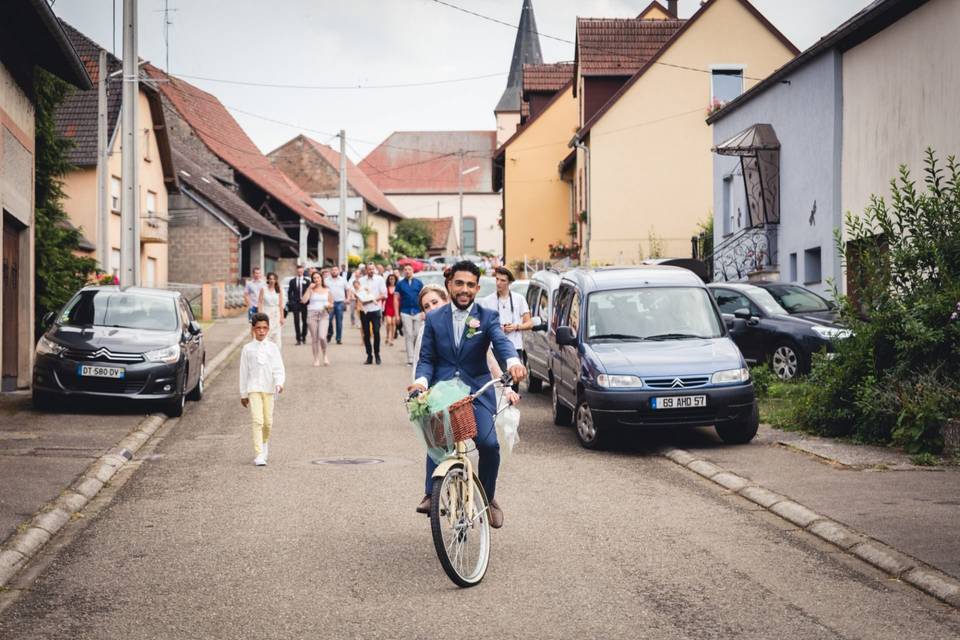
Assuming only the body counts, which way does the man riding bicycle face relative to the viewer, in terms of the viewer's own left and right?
facing the viewer

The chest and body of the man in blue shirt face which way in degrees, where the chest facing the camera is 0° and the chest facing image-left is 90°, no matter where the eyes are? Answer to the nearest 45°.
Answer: approximately 0°

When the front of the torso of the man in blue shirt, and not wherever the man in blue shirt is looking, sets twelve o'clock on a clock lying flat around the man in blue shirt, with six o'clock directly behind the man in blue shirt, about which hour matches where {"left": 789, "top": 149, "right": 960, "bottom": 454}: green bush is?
The green bush is roughly at 11 o'clock from the man in blue shirt.

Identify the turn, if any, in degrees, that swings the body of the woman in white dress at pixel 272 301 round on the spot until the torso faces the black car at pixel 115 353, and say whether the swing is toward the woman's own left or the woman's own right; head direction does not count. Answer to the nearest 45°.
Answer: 0° — they already face it

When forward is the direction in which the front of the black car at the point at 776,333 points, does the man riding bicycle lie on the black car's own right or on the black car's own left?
on the black car's own right

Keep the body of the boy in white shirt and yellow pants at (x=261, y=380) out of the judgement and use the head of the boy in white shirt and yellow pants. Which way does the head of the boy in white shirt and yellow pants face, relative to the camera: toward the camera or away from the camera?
toward the camera

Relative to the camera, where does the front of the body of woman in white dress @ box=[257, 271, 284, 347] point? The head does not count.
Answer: toward the camera

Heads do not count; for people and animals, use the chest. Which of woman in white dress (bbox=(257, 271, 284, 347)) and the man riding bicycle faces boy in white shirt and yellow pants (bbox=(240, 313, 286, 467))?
the woman in white dress

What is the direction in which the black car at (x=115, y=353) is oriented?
toward the camera

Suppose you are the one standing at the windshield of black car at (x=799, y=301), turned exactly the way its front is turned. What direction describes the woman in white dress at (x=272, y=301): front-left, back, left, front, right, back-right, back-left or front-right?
back-right

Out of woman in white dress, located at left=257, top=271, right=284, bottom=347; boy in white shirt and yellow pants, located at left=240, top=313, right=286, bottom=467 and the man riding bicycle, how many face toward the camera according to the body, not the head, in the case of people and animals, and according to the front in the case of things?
3

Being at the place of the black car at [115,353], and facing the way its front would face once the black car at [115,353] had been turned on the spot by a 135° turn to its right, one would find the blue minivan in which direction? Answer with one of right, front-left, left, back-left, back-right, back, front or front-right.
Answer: back
